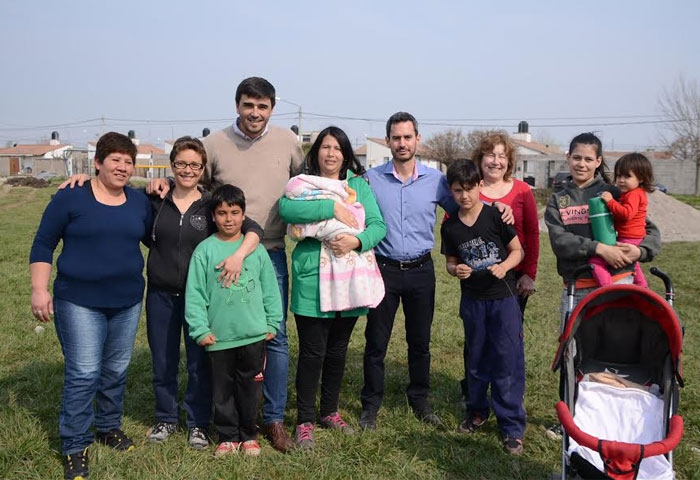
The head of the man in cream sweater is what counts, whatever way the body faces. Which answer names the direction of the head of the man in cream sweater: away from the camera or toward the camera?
toward the camera

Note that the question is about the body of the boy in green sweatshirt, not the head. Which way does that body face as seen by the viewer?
toward the camera

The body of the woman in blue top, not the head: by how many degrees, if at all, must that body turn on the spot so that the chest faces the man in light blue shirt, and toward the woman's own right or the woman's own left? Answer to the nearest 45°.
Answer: approximately 45° to the woman's own left

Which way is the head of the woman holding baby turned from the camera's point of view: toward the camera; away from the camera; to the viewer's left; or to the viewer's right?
toward the camera

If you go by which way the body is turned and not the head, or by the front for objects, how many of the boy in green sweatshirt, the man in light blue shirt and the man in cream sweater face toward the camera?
3

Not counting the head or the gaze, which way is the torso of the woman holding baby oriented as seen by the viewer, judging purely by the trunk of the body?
toward the camera

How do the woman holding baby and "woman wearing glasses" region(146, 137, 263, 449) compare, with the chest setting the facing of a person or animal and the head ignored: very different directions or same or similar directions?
same or similar directions

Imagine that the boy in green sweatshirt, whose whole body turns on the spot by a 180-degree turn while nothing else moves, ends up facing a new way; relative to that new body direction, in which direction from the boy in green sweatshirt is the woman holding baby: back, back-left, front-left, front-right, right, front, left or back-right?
right

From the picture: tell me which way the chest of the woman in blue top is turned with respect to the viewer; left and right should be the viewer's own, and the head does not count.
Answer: facing the viewer and to the right of the viewer

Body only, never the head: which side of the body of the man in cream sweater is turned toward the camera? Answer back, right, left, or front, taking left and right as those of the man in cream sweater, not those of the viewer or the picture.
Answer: front

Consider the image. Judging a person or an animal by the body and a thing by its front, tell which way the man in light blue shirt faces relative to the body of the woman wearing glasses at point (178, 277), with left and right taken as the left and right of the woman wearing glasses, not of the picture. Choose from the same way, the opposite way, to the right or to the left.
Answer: the same way

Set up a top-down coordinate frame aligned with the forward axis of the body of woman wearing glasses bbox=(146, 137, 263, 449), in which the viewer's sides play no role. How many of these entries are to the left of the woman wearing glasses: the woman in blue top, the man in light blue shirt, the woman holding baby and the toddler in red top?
3

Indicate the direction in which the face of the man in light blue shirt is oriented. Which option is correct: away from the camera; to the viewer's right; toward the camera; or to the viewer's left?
toward the camera

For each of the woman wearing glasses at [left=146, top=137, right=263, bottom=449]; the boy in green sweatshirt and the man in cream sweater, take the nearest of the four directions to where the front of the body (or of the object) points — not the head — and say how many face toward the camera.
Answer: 3
